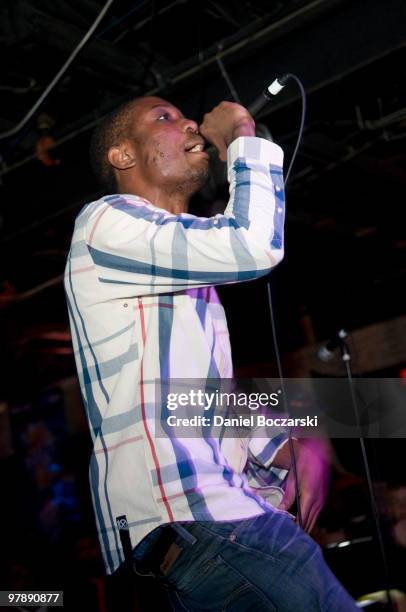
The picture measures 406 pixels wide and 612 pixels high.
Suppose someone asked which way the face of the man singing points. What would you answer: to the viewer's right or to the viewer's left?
to the viewer's right

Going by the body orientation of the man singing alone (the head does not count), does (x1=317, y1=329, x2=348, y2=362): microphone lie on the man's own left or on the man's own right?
on the man's own left

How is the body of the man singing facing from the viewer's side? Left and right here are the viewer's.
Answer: facing to the right of the viewer
